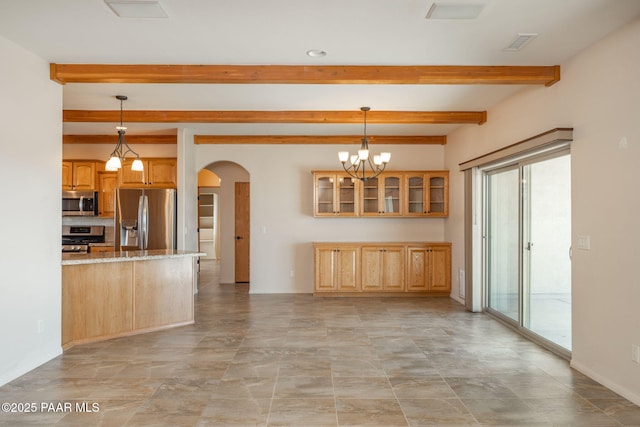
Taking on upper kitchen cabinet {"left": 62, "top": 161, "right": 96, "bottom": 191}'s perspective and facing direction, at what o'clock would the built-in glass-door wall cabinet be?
The built-in glass-door wall cabinet is roughly at 10 o'clock from the upper kitchen cabinet.

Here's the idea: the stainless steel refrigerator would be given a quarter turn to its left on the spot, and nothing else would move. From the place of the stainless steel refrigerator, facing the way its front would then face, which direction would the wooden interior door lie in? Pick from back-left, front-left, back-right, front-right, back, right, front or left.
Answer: front-left

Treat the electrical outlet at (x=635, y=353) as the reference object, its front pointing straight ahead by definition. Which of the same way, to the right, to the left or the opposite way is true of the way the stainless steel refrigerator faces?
to the left

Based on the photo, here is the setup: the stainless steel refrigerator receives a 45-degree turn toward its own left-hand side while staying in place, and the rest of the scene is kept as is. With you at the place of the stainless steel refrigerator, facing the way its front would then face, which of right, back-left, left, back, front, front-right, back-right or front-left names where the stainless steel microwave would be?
back

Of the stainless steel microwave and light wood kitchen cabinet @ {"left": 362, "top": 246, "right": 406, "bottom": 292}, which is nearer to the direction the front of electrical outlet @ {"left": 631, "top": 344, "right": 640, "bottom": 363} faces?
the stainless steel microwave

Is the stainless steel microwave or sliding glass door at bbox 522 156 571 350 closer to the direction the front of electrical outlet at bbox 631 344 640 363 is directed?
the stainless steel microwave

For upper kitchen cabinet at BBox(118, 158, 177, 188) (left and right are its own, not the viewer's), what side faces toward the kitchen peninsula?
front
